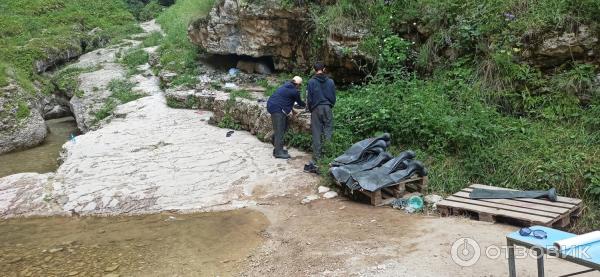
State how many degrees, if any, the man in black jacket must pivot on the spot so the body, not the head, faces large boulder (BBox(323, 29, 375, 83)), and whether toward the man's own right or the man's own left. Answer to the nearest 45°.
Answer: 0° — they already face it

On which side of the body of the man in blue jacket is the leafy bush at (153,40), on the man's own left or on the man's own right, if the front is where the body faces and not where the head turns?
on the man's own left

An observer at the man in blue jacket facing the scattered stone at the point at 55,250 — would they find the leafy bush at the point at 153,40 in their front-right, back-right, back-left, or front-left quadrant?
back-right

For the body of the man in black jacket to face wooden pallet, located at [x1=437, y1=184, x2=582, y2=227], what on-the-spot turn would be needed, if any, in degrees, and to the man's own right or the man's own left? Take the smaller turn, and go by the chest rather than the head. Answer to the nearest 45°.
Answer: approximately 135° to the man's own right

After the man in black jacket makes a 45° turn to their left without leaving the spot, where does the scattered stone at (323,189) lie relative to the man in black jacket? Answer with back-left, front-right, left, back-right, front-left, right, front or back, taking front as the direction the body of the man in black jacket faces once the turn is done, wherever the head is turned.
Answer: back-left

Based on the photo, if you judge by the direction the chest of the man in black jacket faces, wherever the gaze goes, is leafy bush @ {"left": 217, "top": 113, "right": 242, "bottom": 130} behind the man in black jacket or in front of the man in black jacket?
in front

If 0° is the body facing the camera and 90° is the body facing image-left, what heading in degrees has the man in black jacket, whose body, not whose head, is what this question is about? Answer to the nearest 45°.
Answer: approximately 180°

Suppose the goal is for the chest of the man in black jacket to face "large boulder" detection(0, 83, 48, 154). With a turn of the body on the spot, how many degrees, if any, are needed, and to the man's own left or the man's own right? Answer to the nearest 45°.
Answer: approximately 45° to the man's own left

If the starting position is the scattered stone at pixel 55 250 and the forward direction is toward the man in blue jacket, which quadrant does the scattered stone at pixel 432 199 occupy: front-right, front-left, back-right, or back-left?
front-right

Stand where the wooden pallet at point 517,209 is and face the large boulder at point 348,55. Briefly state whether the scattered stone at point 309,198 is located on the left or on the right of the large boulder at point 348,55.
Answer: left
